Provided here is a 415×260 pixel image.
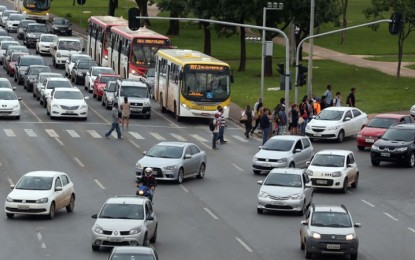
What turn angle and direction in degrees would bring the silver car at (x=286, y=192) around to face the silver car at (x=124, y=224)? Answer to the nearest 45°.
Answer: approximately 45° to its right

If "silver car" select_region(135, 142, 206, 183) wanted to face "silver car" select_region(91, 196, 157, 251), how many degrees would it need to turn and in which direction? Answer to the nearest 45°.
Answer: approximately 45° to its left

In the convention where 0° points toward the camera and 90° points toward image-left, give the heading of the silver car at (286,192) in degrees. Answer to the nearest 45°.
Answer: approximately 0°

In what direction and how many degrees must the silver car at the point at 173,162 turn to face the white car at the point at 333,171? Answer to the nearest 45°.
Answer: approximately 135° to its left

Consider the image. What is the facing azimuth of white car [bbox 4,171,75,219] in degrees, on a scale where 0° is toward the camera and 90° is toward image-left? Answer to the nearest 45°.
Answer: approximately 45°

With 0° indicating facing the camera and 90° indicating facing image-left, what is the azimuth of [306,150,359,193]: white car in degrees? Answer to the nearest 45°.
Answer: approximately 45°

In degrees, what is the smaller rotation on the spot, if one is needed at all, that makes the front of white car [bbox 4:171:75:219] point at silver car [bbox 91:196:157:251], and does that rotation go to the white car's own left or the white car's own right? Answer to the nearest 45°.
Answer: approximately 90° to the white car's own left
